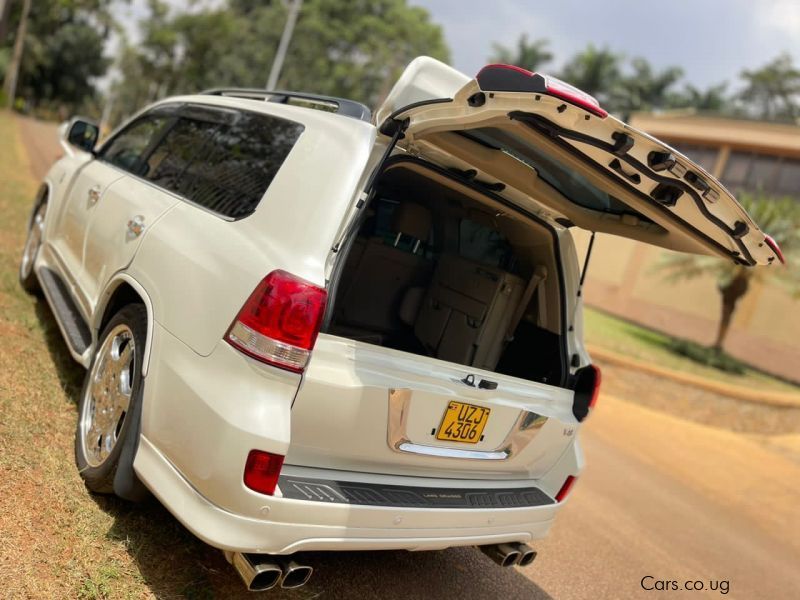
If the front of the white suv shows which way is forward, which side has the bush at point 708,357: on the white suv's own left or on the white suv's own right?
on the white suv's own right

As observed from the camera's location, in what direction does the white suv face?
facing away from the viewer and to the left of the viewer

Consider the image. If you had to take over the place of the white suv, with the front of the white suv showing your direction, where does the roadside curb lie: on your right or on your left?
on your right

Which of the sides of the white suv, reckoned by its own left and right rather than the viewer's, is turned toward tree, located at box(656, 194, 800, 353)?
right

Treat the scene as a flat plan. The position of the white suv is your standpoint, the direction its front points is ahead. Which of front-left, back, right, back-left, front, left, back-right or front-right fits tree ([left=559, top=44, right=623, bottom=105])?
front-right
